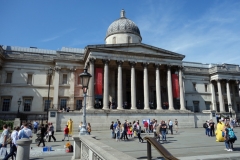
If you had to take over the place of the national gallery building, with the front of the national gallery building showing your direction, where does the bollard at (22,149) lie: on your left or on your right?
on your right

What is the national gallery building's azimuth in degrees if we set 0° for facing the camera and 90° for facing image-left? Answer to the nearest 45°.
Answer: approximately 315°
